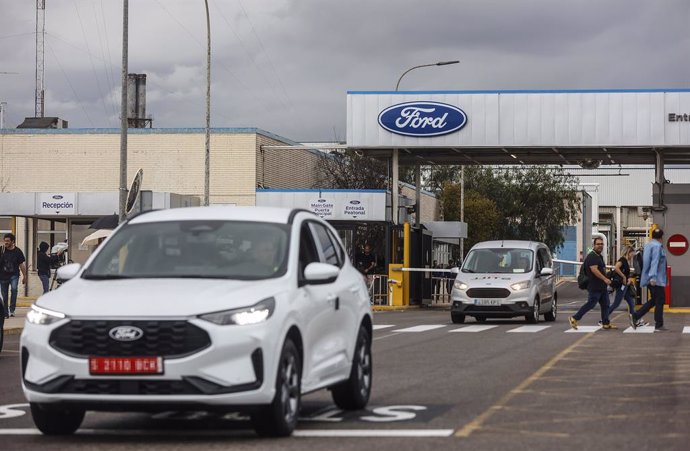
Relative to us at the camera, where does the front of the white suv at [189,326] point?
facing the viewer and to the left of the viewer

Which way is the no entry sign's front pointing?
toward the camera

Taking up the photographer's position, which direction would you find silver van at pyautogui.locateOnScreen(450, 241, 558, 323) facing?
facing the viewer

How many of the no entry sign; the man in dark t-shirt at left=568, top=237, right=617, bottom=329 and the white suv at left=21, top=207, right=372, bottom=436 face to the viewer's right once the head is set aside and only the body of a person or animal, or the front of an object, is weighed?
1

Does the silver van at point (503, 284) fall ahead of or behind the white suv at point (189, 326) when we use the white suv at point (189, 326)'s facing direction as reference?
behind

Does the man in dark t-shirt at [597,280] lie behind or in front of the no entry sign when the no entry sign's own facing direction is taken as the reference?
in front

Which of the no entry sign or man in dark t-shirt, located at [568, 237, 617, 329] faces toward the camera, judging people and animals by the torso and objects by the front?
the no entry sign

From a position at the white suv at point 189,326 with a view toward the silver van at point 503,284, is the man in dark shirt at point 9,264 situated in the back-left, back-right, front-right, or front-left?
front-left

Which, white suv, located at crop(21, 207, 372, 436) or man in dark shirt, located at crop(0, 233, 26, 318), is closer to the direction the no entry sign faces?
the white suv

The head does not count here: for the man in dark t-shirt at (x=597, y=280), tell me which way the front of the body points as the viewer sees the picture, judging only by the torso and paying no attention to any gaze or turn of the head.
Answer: to the viewer's right

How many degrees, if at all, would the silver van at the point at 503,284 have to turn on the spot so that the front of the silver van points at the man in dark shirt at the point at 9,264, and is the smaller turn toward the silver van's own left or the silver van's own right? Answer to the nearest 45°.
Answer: approximately 90° to the silver van's own right

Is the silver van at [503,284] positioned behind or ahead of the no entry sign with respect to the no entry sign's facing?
ahead

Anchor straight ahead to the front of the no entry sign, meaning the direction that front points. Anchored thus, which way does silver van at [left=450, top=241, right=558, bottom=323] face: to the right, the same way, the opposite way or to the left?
the same way

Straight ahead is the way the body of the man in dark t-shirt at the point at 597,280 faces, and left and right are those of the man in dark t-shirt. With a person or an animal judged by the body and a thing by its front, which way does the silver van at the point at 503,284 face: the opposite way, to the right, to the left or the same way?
to the right
